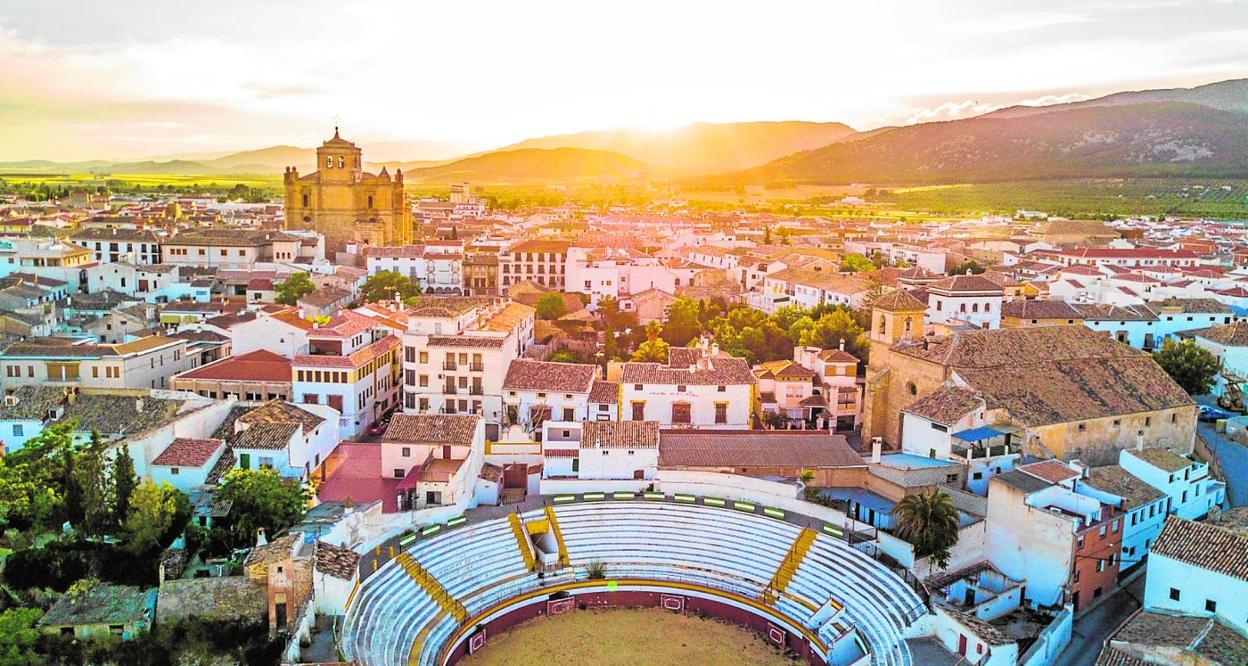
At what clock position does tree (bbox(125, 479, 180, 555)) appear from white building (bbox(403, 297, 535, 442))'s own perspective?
The tree is roughly at 1 o'clock from the white building.

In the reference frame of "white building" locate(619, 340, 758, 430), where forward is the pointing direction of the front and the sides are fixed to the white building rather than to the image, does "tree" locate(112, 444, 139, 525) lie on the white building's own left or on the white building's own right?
on the white building's own right

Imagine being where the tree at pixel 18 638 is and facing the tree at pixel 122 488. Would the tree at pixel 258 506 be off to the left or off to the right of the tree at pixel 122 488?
right

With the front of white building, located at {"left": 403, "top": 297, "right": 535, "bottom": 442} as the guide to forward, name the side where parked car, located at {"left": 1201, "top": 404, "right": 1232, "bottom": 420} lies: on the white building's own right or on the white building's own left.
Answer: on the white building's own left

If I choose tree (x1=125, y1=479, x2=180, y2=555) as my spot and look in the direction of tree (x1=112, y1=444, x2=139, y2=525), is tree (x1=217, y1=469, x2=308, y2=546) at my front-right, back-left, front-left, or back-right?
back-right

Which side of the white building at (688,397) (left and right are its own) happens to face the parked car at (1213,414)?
left

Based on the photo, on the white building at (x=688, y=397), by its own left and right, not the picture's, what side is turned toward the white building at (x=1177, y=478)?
left

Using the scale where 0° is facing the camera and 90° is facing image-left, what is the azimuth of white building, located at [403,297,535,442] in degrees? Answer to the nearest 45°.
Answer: approximately 0°

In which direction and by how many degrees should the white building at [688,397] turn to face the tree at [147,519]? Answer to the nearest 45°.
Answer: approximately 45° to its right
